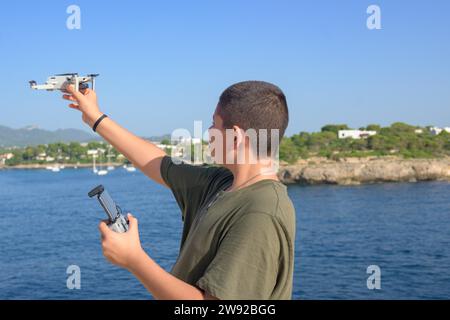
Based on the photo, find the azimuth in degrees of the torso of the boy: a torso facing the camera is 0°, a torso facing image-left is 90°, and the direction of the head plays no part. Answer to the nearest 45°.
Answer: approximately 90°

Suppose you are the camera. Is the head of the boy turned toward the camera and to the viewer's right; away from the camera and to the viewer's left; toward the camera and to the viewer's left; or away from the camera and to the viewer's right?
away from the camera and to the viewer's left
